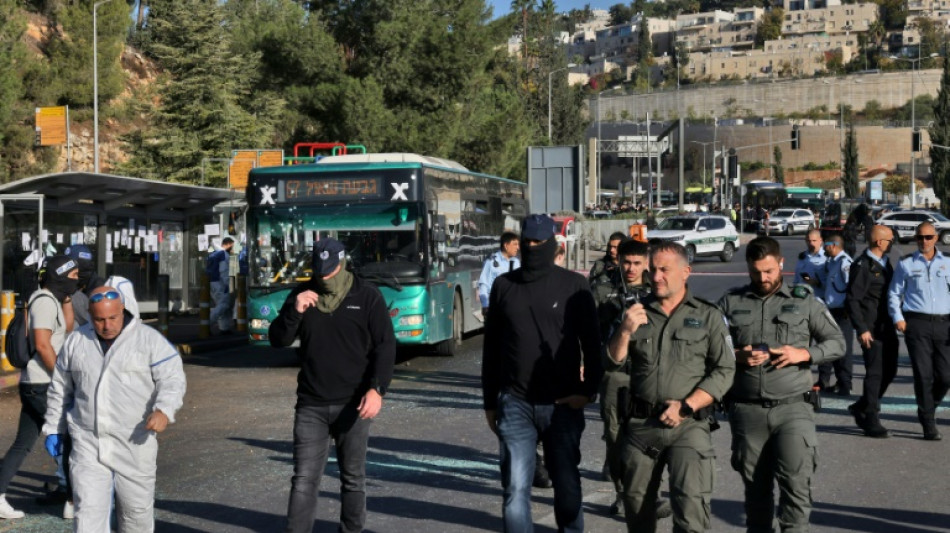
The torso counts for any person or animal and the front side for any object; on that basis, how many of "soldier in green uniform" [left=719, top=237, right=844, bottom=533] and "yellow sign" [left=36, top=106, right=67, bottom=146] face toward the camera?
2

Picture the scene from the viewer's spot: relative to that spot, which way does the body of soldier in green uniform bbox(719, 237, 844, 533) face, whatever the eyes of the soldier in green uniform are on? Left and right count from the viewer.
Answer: facing the viewer

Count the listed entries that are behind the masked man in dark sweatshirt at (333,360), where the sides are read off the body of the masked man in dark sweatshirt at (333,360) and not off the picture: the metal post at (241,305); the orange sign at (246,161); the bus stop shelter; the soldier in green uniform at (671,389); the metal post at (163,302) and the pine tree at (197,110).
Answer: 5

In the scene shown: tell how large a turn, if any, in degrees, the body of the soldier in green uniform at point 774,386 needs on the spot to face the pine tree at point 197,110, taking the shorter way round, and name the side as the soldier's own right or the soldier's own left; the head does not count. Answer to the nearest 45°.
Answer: approximately 135° to the soldier's own right

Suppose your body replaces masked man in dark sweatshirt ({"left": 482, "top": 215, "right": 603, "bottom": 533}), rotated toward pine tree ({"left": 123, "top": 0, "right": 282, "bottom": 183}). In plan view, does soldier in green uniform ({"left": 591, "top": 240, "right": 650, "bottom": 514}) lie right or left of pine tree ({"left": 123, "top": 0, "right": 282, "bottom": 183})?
right

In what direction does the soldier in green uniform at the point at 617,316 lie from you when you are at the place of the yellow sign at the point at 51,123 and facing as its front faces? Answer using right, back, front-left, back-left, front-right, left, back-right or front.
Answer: front

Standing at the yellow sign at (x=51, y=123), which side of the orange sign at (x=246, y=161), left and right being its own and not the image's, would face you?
right

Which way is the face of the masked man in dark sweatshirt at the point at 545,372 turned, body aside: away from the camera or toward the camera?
toward the camera

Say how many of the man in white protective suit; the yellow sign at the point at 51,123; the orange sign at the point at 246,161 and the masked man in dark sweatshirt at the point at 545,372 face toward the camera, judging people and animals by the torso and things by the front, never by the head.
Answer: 4

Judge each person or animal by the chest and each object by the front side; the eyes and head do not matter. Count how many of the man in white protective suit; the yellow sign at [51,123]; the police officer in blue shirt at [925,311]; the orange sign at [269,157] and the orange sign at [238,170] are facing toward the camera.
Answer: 5

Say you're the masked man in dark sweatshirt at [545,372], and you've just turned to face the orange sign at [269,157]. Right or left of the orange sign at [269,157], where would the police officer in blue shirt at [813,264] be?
right

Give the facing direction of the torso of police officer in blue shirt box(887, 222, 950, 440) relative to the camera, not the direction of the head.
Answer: toward the camera
